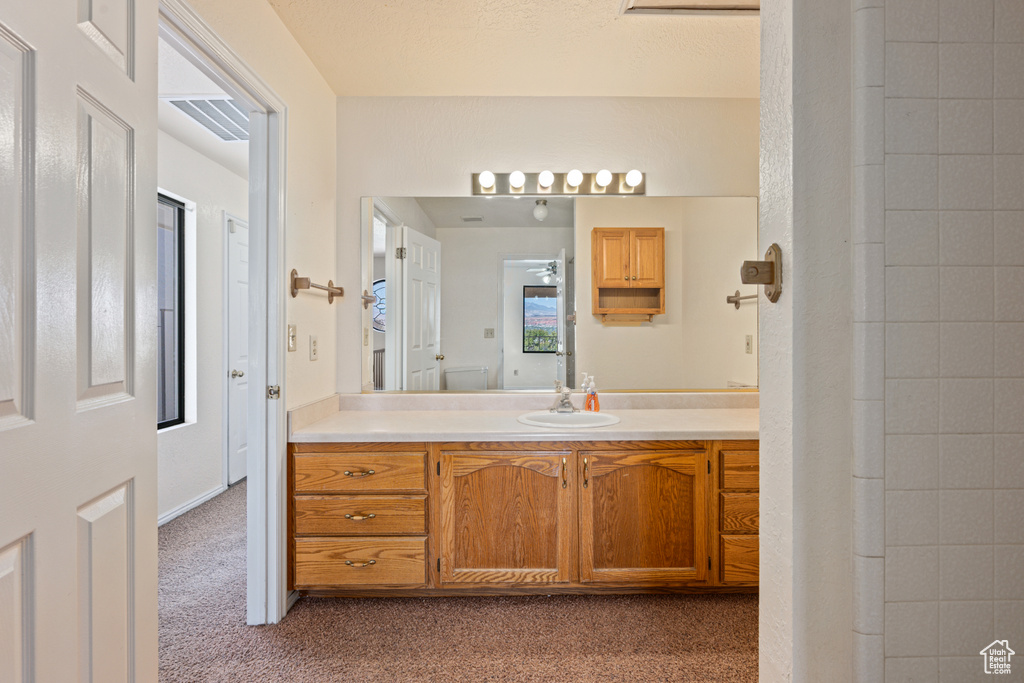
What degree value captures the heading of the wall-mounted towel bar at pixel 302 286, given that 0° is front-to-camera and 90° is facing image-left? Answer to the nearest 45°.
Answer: approximately 270°

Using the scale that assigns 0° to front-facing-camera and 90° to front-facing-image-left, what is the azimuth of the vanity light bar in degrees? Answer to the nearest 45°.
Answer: approximately 0°

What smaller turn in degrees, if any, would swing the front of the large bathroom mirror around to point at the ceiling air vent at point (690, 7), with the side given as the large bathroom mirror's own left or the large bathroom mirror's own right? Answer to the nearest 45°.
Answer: approximately 45° to the large bathroom mirror's own left

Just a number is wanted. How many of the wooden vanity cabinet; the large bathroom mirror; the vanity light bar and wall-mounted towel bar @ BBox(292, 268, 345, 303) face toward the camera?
3

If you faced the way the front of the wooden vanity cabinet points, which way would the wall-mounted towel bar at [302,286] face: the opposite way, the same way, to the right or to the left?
to the left

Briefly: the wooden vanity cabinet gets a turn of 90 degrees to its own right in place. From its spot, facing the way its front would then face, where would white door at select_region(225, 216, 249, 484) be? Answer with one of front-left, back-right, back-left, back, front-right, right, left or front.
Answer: front-right

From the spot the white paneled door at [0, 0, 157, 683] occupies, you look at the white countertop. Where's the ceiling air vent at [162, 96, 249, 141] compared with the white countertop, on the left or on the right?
left

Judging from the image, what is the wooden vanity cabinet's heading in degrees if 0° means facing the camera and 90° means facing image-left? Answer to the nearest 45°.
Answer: approximately 0°

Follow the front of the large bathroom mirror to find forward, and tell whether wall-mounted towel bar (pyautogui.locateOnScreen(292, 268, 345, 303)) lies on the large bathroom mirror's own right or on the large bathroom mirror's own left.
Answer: on the large bathroom mirror's own right

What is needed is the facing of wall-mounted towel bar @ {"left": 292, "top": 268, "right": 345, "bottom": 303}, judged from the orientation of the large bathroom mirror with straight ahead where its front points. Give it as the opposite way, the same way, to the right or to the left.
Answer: to the left

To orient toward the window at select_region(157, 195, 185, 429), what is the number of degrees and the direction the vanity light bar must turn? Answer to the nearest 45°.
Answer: approximately 90° to its right
